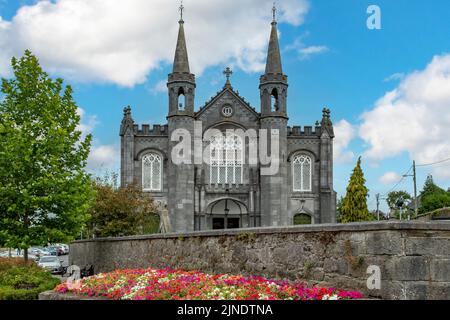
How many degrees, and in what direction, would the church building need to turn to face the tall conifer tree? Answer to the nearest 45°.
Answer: approximately 90° to its left

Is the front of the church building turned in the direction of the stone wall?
yes

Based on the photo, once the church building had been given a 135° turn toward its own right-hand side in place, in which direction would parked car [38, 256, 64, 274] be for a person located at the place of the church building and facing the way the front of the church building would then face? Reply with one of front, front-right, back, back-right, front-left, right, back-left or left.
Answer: left

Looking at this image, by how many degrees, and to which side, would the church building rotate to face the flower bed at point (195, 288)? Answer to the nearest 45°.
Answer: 0° — it already faces it

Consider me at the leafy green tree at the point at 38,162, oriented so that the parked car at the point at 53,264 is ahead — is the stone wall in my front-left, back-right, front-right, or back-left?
back-right

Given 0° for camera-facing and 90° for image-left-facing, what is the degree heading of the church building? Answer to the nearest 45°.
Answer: approximately 0°

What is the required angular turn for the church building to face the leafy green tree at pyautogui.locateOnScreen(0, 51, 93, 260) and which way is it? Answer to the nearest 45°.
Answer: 0° — it already faces it

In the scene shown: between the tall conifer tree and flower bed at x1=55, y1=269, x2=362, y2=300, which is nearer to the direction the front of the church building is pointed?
the flower bed
